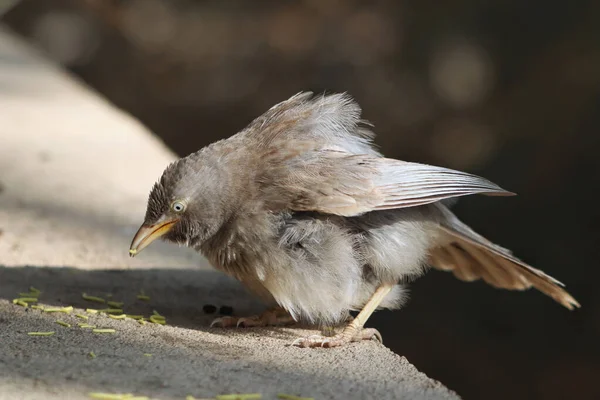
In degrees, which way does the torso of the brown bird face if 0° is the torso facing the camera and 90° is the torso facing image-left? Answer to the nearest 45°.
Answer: approximately 90°
